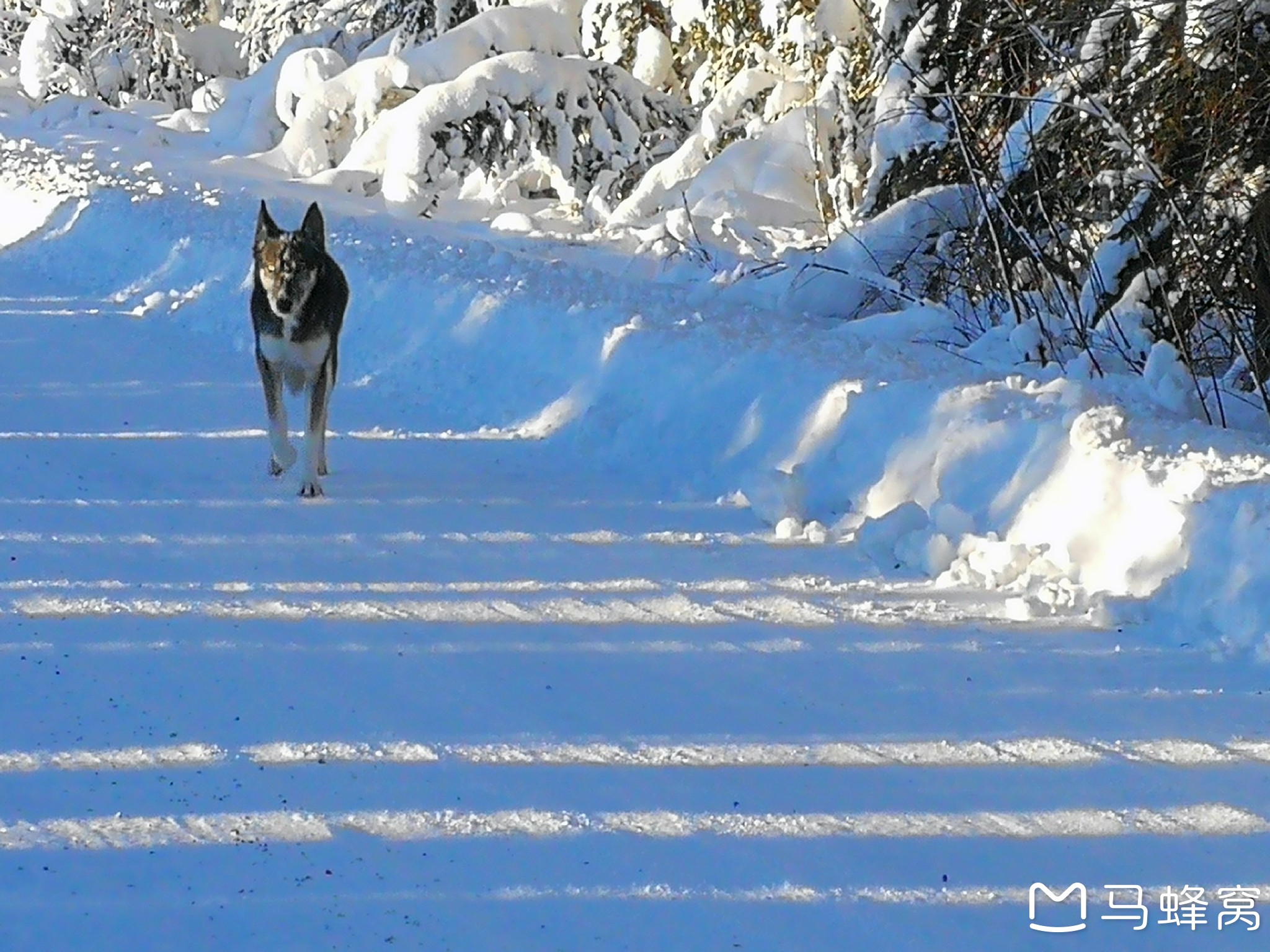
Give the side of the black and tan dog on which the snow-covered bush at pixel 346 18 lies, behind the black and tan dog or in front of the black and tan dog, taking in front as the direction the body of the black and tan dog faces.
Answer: behind

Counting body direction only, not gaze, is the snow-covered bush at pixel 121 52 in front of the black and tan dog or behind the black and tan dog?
behind

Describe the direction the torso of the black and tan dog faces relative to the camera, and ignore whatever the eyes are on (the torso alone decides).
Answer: toward the camera
